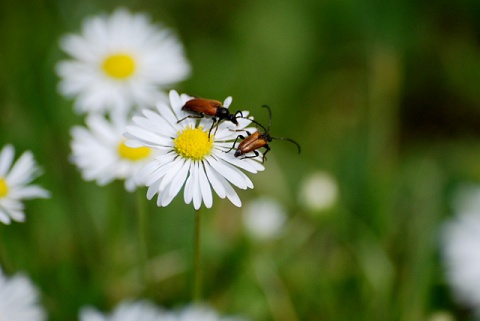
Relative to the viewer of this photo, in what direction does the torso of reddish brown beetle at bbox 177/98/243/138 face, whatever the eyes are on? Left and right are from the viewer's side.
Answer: facing to the right of the viewer

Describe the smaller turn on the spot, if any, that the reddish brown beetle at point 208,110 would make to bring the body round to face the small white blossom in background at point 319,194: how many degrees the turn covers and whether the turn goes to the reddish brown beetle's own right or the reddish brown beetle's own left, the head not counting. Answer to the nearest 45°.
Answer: approximately 45° to the reddish brown beetle's own left

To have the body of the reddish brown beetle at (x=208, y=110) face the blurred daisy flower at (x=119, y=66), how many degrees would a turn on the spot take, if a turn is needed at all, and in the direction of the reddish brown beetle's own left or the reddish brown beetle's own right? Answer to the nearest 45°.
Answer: approximately 135° to the reddish brown beetle's own left

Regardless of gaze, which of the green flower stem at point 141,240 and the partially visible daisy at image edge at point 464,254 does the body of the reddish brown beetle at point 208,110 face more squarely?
the partially visible daisy at image edge
